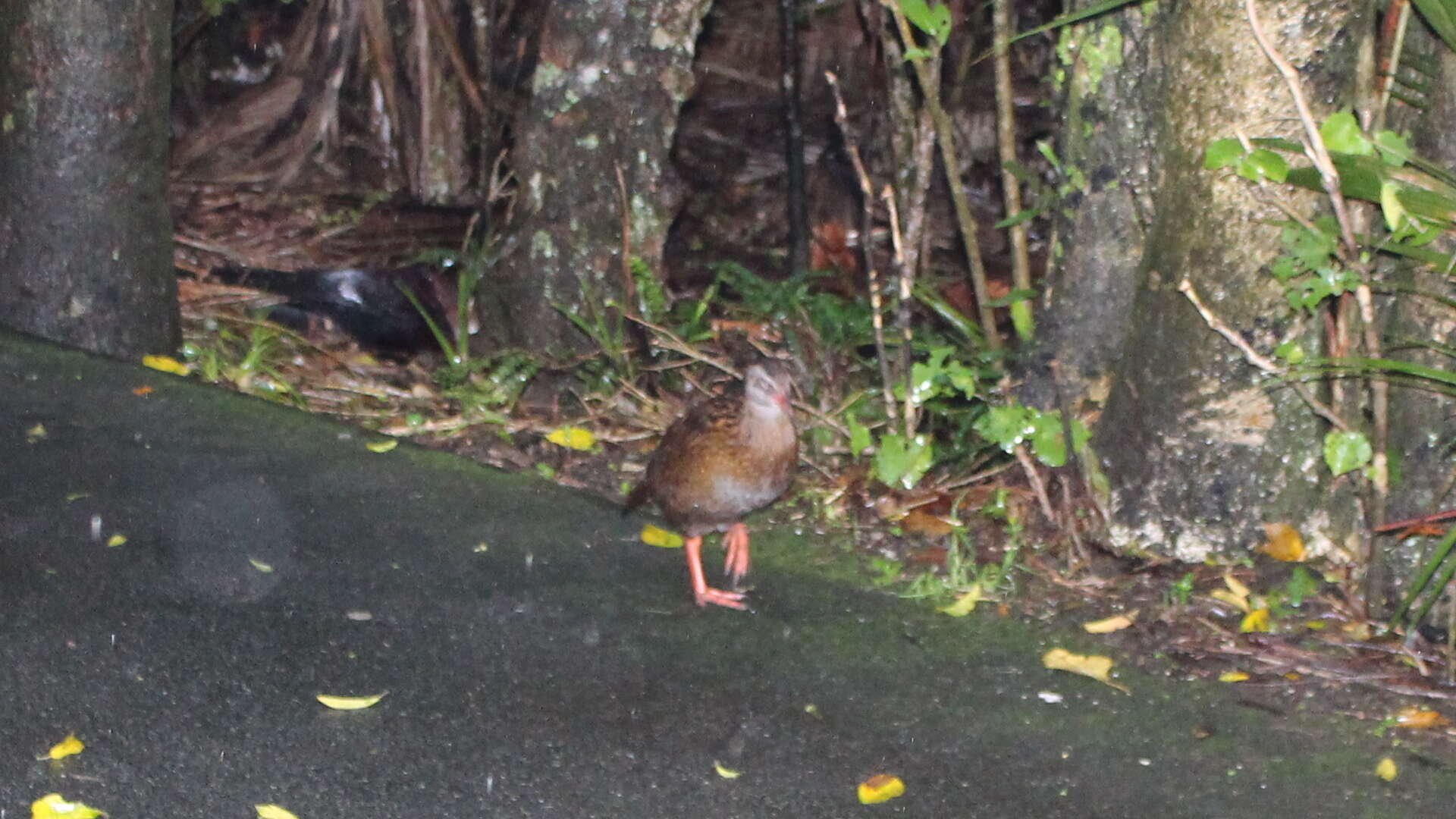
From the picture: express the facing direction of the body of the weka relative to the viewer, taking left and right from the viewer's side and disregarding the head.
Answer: facing the viewer and to the right of the viewer

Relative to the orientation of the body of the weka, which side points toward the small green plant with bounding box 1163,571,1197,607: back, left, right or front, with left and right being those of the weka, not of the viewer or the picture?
front

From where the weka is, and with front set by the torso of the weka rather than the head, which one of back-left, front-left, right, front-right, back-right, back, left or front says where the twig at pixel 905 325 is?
left

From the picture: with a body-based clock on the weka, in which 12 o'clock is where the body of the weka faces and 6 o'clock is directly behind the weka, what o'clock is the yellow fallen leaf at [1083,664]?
The yellow fallen leaf is roughly at 12 o'clock from the weka.

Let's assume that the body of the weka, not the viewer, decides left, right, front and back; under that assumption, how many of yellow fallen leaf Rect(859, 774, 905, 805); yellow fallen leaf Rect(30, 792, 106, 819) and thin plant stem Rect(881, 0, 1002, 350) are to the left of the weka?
1

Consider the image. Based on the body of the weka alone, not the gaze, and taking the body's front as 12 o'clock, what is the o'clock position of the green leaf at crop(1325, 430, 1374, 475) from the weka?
The green leaf is roughly at 11 o'clock from the weka.

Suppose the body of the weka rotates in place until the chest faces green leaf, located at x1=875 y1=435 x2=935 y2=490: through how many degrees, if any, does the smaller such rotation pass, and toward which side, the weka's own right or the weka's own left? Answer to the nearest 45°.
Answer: approximately 90° to the weka's own left

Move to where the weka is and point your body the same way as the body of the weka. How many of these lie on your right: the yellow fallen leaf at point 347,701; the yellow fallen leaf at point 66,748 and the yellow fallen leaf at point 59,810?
3

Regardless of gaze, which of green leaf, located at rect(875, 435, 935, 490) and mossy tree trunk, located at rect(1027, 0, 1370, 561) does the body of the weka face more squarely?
the mossy tree trunk

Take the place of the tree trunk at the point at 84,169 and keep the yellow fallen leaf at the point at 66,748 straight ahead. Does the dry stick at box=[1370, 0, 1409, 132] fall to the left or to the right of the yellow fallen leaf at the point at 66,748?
left

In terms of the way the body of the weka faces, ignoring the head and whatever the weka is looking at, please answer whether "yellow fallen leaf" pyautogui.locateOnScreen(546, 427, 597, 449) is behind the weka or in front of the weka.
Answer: behind

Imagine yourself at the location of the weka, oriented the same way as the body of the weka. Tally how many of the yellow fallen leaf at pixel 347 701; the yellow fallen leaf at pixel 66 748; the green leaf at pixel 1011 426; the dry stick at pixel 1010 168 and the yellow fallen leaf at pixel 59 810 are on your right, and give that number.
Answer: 3

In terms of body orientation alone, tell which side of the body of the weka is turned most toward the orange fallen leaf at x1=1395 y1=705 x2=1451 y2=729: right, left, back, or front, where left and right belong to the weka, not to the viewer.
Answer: front

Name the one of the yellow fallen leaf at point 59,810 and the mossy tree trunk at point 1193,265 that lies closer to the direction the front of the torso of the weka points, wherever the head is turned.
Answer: the mossy tree trunk

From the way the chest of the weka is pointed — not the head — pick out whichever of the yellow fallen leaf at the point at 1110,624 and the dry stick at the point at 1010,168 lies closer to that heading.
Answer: the yellow fallen leaf

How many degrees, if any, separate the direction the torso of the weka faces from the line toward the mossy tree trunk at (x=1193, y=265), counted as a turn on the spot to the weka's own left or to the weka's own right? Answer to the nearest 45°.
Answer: approximately 45° to the weka's own left
